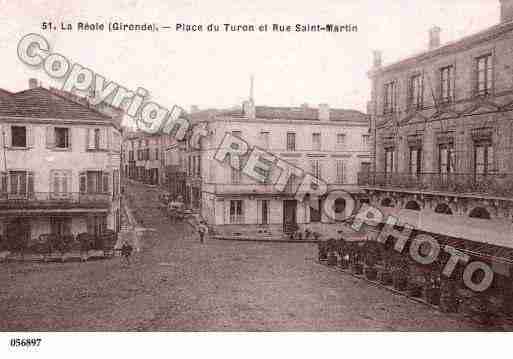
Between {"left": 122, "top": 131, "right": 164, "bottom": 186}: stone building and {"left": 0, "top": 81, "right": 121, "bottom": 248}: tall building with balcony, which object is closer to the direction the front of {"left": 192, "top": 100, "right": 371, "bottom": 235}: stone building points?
the tall building with balcony

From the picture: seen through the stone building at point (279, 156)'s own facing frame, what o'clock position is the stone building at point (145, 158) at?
the stone building at point (145, 158) is roughly at 5 o'clock from the stone building at point (279, 156).

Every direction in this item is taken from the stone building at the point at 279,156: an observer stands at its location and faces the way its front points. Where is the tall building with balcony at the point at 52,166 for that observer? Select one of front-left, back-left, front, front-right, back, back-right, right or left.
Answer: front-right

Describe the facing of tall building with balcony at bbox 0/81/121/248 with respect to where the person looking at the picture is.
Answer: facing the viewer

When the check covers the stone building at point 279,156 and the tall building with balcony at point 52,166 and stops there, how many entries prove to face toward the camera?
2

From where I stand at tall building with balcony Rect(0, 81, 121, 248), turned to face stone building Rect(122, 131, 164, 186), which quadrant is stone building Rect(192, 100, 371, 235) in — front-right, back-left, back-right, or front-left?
front-right

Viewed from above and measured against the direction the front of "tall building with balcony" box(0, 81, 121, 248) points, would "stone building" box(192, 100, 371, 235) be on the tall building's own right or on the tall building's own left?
on the tall building's own left

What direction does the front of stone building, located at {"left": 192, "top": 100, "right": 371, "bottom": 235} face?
toward the camera

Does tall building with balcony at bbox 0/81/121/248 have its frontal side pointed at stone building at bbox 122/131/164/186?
no
